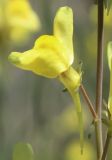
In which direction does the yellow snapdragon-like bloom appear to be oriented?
to the viewer's left

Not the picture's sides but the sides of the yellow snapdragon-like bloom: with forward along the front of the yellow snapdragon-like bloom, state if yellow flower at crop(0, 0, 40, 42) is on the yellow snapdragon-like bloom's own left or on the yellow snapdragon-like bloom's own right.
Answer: on the yellow snapdragon-like bloom's own right
